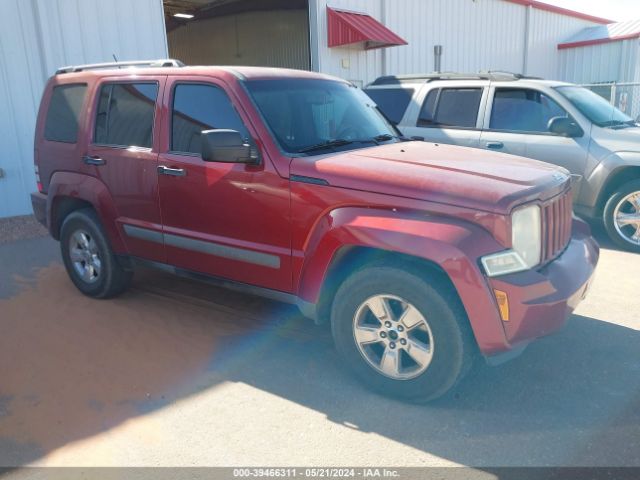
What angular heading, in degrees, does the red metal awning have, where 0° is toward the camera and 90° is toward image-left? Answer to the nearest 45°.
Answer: approximately 315°

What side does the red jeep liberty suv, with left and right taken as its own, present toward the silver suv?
left

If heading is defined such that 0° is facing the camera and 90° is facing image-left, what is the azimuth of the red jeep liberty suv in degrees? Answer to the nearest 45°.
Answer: approximately 315°
